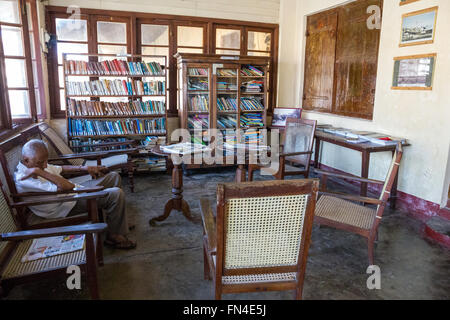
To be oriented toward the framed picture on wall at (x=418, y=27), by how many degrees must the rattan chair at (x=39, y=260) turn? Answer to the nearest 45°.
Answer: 0° — it already faces it

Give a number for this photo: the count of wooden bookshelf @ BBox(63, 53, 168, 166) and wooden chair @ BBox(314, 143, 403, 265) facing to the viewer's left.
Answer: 1

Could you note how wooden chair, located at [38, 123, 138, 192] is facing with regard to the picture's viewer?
facing to the right of the viewer

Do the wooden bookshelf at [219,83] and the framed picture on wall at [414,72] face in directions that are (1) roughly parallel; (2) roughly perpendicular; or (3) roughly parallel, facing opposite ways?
roughly perpendicular

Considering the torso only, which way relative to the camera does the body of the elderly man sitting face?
to the viewer's right

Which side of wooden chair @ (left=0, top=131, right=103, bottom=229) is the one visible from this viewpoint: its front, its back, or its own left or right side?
right

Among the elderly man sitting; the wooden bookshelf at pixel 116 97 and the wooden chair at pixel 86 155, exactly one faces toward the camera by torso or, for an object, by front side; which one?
the wooden bookshelf

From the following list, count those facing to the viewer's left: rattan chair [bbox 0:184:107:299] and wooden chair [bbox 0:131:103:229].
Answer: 0

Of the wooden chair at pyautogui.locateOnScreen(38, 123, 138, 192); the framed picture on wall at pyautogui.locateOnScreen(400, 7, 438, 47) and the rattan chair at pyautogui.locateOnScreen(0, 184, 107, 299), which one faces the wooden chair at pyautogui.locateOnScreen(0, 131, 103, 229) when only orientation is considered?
the framed picture on wall

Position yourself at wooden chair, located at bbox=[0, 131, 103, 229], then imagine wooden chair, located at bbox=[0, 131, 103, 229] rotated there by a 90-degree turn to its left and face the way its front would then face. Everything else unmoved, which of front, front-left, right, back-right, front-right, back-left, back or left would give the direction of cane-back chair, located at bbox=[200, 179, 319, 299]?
back-right

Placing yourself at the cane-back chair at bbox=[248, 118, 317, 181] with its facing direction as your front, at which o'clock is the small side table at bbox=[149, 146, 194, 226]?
The small side table is roughly at 12 o'clock from the cane-back chair.

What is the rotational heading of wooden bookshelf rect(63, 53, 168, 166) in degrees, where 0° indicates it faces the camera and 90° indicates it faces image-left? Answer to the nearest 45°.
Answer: approximately 0°

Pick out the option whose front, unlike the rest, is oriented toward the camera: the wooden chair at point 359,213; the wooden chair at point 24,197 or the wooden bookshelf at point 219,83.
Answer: the wooden bookshelf

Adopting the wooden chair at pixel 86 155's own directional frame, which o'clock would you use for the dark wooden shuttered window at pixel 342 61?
The dark wooden shuttered window is roughly at 12 o'clock from the wooden chair.

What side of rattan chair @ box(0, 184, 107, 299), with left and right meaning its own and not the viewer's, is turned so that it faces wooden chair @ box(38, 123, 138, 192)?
left

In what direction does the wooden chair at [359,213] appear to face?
to the viewer's left

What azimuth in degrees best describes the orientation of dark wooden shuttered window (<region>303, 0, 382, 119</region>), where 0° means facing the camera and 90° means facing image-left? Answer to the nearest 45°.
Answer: approximately 45°
